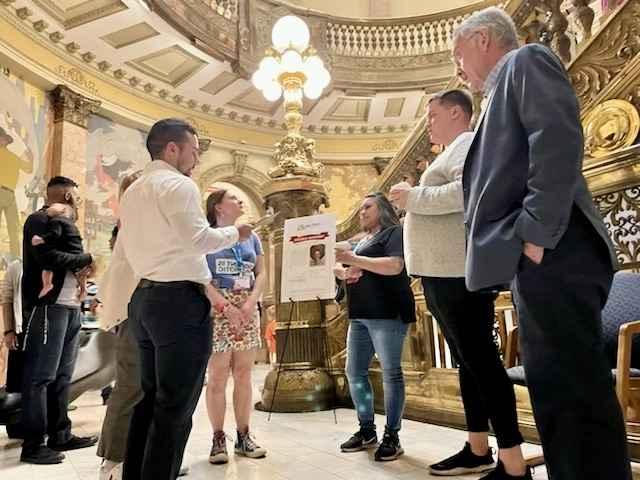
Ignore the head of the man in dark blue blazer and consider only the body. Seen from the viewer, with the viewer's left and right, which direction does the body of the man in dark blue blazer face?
facing to the left of the viewer

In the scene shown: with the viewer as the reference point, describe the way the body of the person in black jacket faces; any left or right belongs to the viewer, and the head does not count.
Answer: facing to the right of the viewer

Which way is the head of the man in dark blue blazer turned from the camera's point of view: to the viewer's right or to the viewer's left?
to the viewer's left

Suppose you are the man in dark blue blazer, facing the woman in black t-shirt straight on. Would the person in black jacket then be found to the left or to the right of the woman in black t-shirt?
left

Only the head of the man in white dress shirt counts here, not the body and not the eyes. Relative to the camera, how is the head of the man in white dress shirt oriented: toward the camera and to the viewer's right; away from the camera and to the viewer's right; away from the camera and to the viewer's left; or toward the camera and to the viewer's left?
away from the camera and to the viewer's right

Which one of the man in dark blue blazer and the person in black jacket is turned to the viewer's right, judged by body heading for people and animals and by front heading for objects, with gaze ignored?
the person in black jacket

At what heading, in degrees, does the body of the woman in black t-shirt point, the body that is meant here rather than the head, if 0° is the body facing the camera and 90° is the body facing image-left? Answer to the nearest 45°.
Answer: approximately 45°

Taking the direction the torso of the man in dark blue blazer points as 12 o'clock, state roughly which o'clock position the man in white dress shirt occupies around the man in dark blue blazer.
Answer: The man in white dress shirt is roughly at 12 o'clock from the man in dark blue blazer.

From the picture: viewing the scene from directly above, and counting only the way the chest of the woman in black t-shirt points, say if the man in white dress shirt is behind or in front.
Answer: in front

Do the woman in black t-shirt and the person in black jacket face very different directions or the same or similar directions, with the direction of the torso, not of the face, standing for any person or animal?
very different directions

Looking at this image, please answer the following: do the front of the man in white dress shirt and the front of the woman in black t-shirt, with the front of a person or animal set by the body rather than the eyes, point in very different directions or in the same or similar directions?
very different directions

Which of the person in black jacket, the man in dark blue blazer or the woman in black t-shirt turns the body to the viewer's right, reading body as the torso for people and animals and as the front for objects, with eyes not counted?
the person in black jacket

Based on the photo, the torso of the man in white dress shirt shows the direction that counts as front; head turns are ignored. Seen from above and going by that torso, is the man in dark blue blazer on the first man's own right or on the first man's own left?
on the first man's own right

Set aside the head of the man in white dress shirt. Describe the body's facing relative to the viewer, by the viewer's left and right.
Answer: facing away from the viewer and to the right of the viewer

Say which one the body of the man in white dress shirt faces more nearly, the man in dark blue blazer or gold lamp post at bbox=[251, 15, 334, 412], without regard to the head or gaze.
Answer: the gold lamp post

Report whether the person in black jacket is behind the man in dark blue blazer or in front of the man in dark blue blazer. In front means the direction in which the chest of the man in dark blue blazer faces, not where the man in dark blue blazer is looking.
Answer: in front
